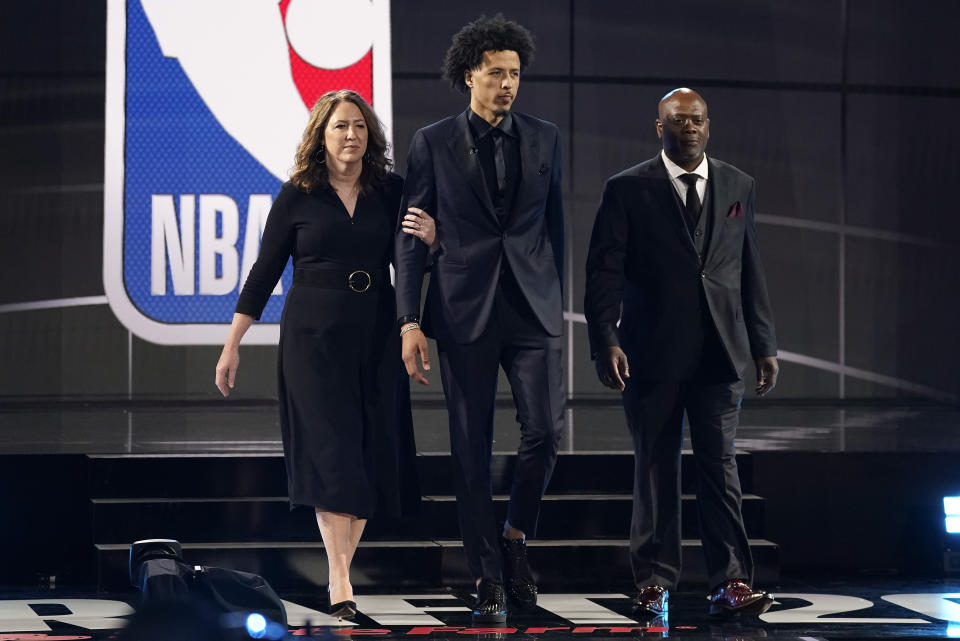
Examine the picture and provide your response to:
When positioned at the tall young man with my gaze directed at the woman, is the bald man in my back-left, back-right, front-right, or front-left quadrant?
back-right

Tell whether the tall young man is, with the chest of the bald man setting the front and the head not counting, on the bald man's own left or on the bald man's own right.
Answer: on the bald man's own right

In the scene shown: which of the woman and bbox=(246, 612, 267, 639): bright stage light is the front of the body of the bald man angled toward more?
the bright stage light

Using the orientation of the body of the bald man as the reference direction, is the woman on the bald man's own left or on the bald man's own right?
on the bald man's own right

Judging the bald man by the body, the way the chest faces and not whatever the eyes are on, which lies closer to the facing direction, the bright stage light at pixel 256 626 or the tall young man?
the bright stage light

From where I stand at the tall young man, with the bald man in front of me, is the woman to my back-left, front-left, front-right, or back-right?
back-left

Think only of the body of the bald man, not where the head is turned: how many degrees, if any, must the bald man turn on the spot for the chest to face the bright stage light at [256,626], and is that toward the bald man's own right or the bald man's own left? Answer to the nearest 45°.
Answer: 0° — they already face it

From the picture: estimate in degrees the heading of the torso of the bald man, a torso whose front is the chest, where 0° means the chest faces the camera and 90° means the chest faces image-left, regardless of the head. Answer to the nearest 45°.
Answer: approximately 0°
